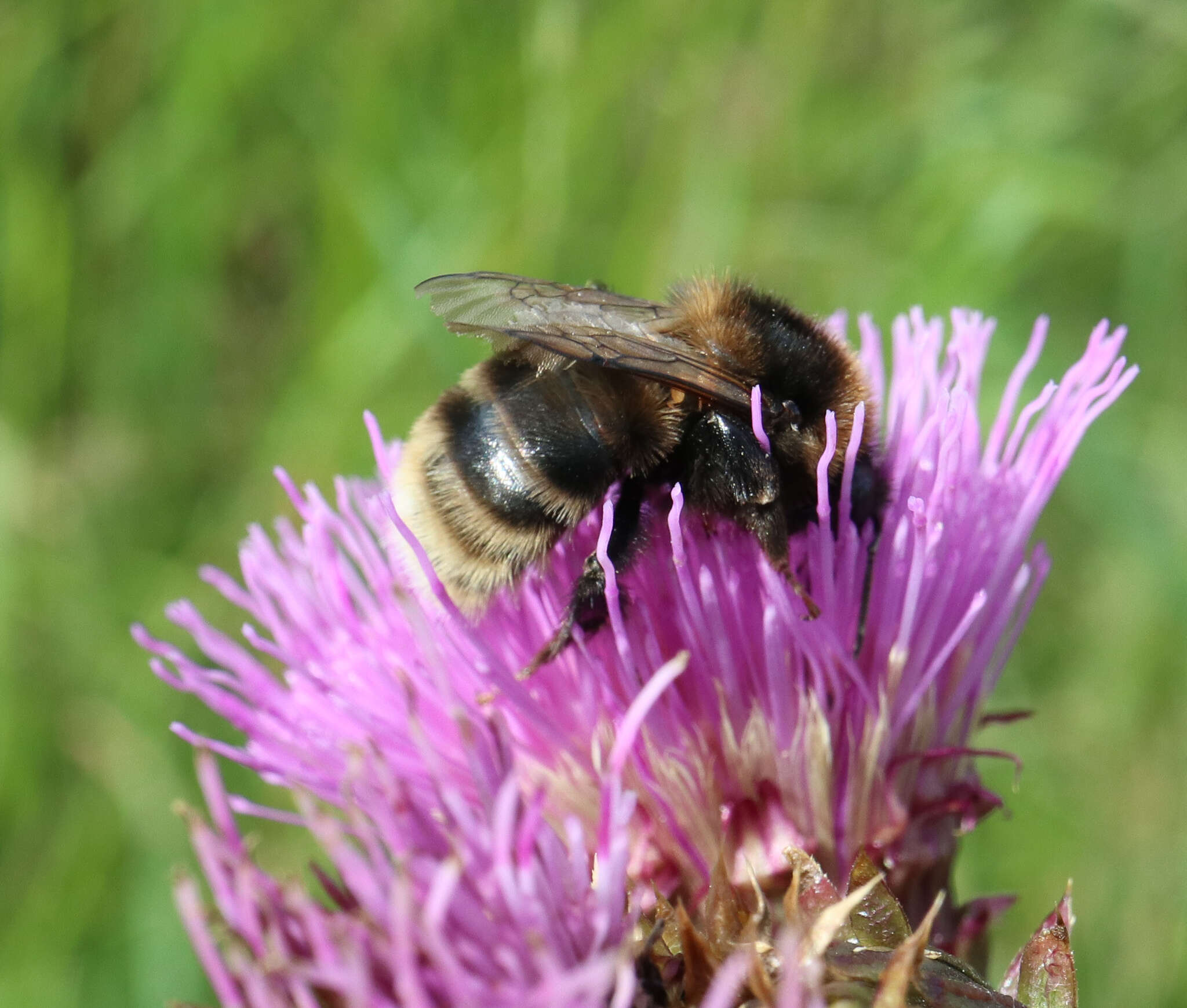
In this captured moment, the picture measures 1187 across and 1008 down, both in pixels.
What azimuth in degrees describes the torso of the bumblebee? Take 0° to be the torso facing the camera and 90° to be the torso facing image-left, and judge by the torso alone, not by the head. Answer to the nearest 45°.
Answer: approximately 270°
